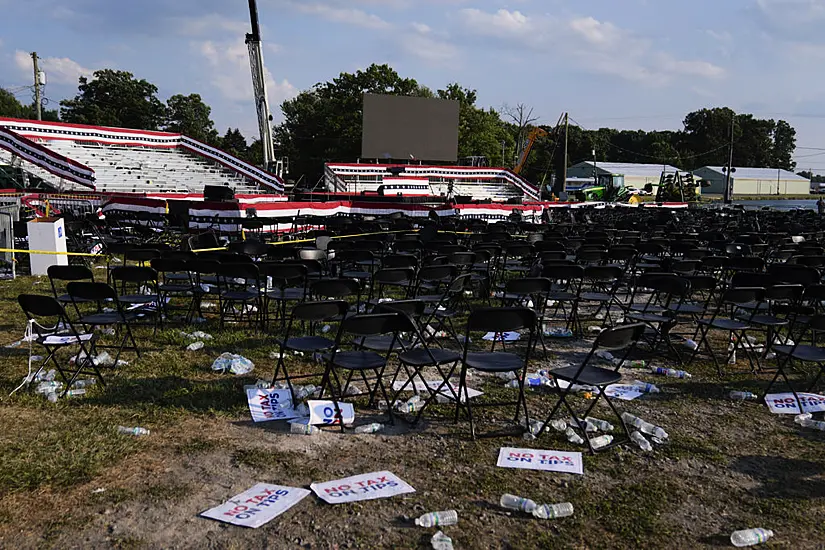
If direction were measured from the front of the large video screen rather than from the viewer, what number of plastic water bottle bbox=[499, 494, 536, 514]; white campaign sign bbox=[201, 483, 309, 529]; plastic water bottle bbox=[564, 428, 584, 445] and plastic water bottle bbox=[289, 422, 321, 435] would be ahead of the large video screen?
4

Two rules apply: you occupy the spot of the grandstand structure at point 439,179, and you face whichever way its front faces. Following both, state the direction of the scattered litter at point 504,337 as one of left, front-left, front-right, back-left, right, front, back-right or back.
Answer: front

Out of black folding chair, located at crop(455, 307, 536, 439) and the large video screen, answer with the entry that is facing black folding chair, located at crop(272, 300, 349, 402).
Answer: the large video screen

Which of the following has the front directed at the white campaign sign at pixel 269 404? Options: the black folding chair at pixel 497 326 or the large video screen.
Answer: the large video screen

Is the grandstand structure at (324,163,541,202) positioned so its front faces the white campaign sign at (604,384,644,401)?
yes

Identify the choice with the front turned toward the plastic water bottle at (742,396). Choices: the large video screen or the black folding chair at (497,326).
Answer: the large video screen

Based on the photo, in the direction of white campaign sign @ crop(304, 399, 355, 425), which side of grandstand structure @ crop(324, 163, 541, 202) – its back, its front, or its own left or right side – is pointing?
front

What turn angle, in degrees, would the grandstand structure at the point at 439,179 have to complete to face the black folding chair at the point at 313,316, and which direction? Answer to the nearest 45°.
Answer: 0° — it already faces it

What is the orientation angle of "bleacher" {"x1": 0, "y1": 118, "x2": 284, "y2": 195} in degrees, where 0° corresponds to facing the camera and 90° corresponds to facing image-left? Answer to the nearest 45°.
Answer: approximately 315°

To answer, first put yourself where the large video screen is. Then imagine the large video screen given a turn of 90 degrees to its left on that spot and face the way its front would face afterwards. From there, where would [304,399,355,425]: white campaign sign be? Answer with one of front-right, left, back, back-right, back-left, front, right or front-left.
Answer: right

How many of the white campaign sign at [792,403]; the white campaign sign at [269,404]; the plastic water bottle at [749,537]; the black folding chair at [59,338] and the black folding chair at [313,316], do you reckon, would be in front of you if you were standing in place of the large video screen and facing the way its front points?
5

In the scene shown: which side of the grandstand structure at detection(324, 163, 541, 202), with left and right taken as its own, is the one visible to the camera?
front

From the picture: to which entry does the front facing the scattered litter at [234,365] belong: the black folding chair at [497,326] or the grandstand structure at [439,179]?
the grandstand structure

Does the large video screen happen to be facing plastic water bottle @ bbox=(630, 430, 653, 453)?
yes
